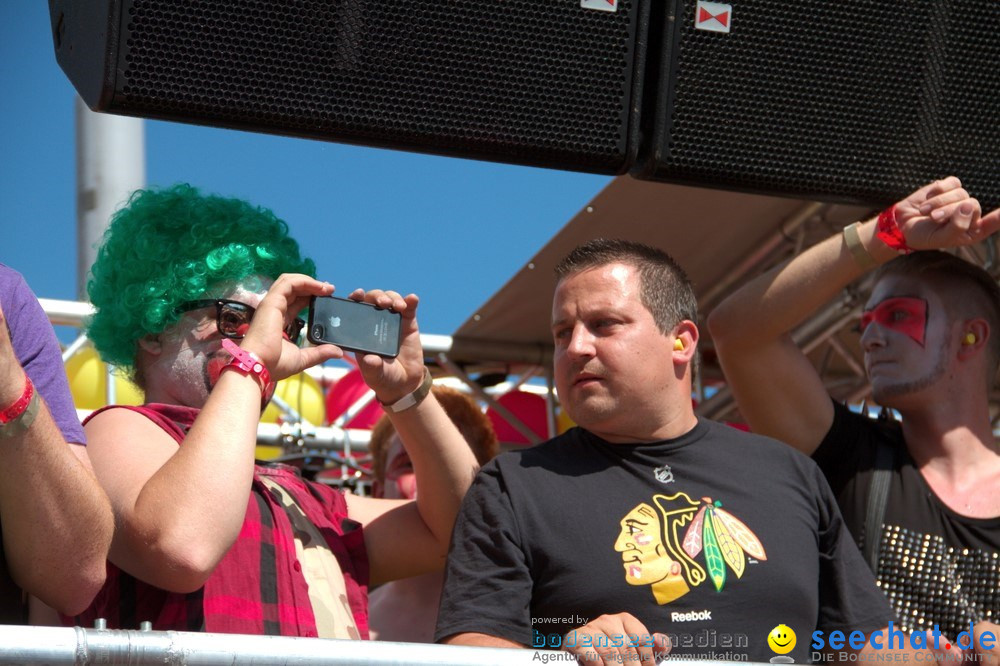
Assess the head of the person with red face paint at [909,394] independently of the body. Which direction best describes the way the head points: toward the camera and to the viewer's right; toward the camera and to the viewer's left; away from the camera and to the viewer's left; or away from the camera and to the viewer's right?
toward the camera and to the viewer's left

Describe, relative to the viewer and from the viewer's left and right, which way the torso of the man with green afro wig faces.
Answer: facing the viewer and to the right of the viewer

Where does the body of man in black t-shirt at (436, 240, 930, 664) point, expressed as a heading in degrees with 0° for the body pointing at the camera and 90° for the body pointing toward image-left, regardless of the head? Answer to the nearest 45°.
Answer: approximately 0°

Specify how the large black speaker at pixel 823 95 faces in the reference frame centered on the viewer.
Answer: facing the viewer

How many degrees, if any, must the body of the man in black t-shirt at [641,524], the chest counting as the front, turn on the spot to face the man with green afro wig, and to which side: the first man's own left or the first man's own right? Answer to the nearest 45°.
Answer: approximately 90° to the first man's own right

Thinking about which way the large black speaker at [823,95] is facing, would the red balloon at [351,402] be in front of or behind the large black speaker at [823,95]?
behind

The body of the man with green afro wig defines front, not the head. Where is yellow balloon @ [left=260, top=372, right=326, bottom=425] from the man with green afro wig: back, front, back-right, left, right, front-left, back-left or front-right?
back-left

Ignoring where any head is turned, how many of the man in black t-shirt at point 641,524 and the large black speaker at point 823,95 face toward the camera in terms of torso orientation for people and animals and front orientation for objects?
2

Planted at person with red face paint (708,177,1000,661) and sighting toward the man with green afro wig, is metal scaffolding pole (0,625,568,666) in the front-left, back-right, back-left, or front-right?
front-left

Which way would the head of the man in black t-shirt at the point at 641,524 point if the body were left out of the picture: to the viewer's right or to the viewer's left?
to the viewer's left

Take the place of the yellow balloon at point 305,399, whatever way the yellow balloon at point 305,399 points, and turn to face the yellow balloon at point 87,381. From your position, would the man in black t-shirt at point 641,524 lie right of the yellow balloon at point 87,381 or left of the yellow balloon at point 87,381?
left

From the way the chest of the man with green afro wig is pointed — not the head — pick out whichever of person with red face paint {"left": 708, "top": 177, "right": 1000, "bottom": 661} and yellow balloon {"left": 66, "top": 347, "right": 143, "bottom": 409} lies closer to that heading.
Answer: the person with red face paint
